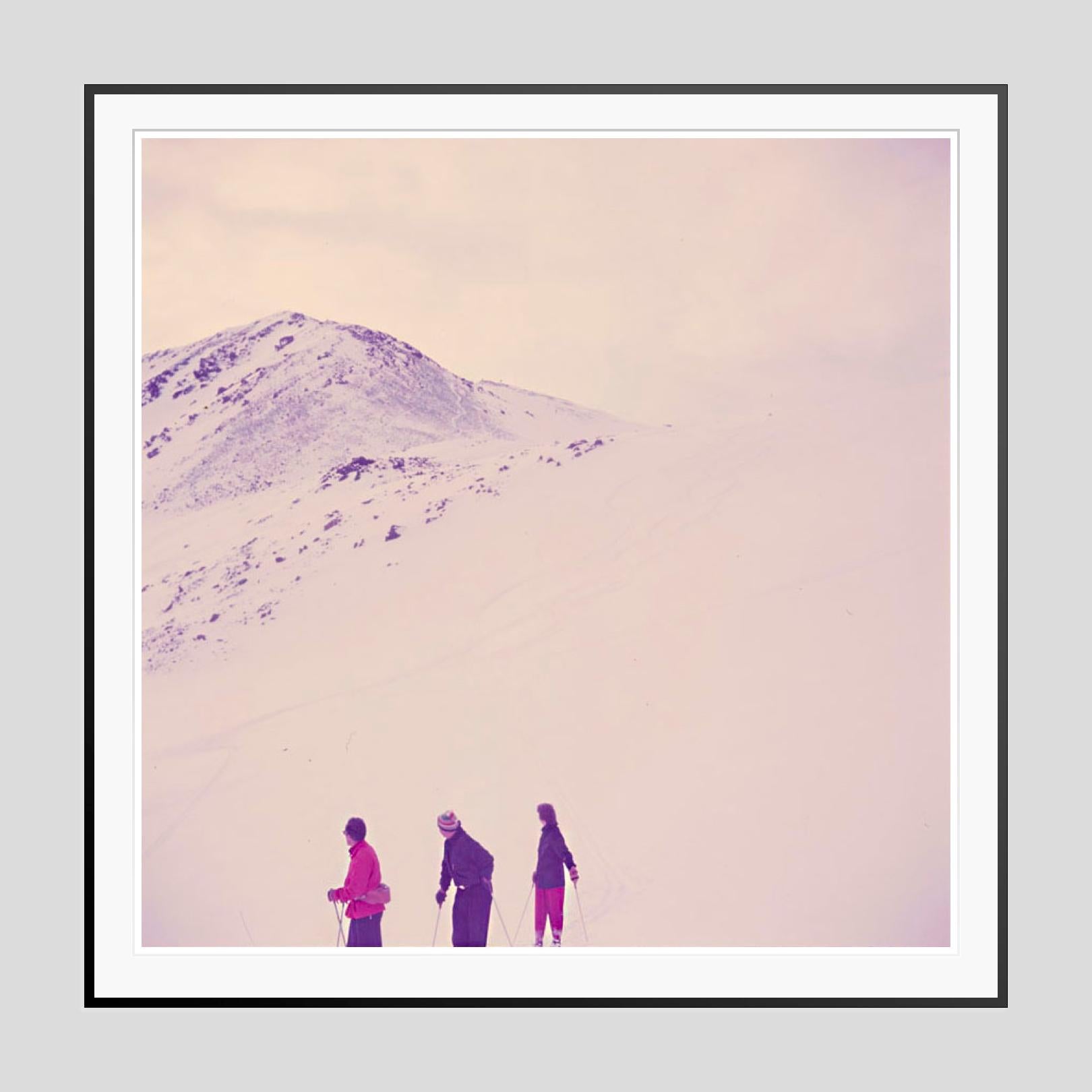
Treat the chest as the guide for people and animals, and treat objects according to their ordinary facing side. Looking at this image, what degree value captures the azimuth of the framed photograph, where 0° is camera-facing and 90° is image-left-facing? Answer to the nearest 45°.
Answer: approximately 0°
